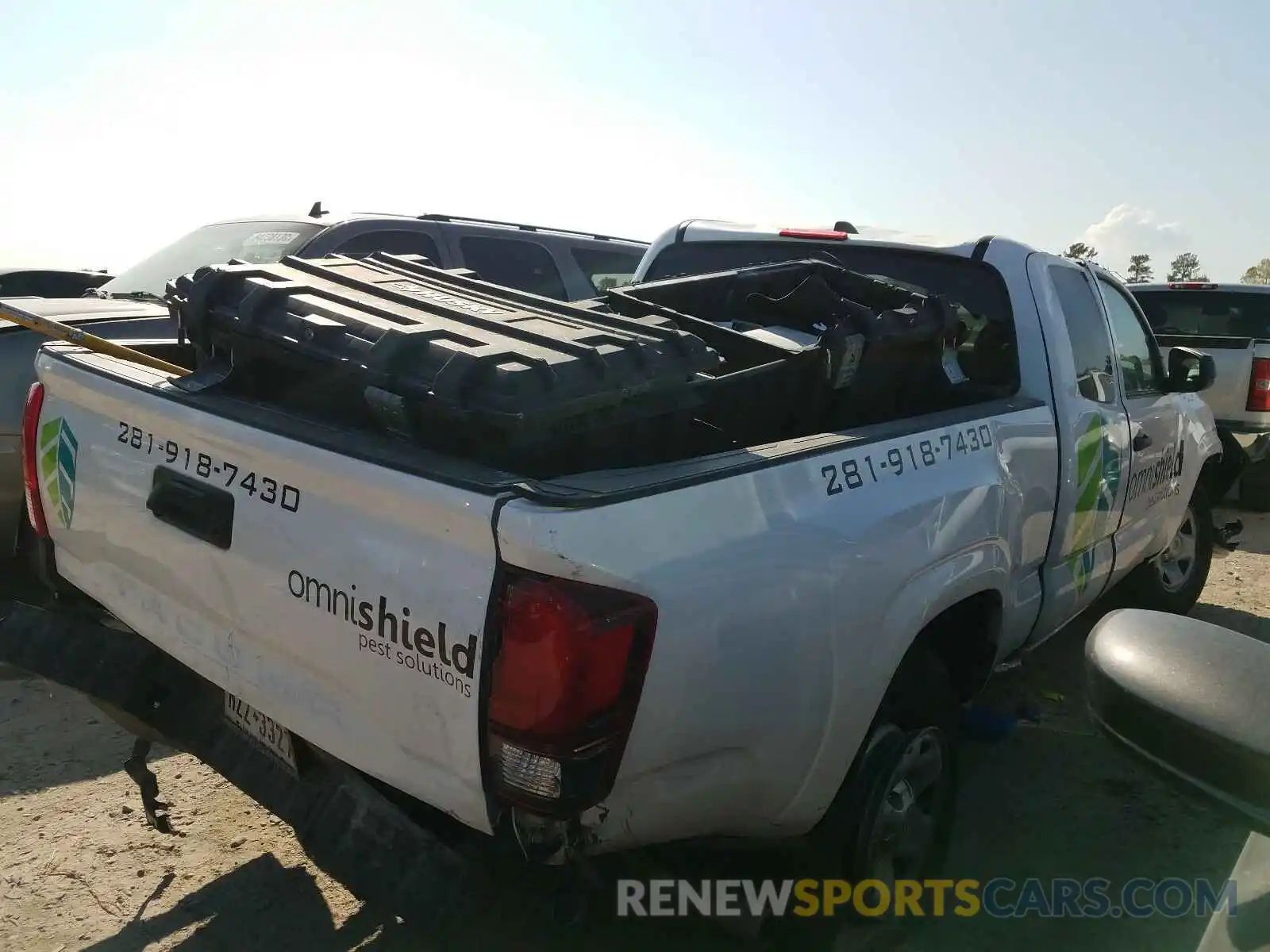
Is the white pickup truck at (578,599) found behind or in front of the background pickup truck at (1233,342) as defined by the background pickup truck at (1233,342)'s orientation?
behind

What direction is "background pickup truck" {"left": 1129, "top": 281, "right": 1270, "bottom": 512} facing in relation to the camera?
away from the camera

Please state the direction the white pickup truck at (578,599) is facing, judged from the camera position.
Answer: facing away from the viewer and to the right of the viewer

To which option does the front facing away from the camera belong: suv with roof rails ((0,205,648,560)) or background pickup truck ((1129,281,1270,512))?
background pickup truck ((1129,281,1270,512))

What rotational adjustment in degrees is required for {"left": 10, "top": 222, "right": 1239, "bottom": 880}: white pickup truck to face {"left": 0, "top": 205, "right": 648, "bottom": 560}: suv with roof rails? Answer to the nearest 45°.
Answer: approximately 90° to its left

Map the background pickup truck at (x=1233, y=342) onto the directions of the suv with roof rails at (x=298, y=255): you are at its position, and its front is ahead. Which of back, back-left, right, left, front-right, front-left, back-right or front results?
back-left

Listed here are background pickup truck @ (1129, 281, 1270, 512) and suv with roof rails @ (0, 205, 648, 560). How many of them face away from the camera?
1

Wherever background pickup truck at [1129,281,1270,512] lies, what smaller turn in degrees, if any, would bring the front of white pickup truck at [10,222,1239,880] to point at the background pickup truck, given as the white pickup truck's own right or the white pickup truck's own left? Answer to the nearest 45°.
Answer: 0° — it already faces it

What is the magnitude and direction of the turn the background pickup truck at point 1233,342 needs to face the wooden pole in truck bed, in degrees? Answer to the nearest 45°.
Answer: approximately 180°

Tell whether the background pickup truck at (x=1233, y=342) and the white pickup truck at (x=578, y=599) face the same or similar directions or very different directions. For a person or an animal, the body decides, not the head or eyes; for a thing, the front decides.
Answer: same or similar directions
